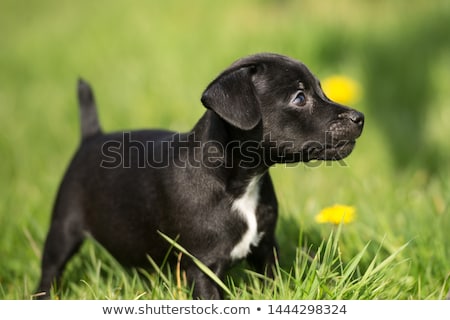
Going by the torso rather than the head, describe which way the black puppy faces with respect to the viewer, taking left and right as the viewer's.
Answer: facing the viewer and to the right of the viewer

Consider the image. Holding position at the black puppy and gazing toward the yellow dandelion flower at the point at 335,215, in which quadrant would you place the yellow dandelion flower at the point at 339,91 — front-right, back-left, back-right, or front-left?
front-left

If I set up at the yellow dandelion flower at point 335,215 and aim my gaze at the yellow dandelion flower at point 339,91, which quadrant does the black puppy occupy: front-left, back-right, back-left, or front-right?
back-left

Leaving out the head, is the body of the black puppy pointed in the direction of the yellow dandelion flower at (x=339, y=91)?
no
